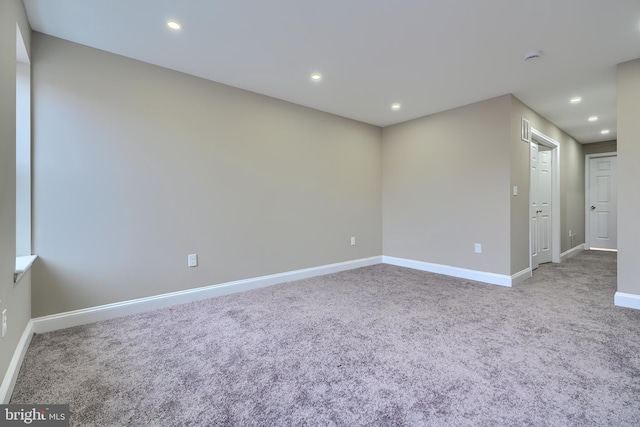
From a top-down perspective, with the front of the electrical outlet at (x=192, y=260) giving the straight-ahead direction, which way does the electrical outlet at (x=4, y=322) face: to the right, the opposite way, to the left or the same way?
to the left

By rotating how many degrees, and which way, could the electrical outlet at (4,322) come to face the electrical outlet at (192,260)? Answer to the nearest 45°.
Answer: approximately 45° to its left

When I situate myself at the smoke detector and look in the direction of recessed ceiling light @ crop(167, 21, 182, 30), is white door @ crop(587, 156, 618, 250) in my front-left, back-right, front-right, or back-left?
back-right

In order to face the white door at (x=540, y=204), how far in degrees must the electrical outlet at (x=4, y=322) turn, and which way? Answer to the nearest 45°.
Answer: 0° — it already faces it

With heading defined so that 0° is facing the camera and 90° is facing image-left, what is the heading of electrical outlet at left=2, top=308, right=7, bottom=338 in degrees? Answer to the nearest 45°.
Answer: approximately 270°

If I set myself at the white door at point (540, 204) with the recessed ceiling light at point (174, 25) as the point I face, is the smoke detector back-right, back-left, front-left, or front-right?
front-left

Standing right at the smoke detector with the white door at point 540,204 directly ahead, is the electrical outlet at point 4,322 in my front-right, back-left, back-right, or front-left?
back-left

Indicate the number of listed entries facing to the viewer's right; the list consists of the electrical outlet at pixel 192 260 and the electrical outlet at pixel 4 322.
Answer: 1

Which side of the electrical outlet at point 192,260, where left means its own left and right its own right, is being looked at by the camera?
front

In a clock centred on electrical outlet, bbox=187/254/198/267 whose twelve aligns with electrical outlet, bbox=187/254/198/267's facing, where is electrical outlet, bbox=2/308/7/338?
electrical outlet, bbox=2/308/7/338 is roughly at 1 o'clock from electrical outlet, bbox=187/254/198/267.

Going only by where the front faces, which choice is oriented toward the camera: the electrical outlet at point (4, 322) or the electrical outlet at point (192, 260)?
the electrical outlet at point (192, 260)

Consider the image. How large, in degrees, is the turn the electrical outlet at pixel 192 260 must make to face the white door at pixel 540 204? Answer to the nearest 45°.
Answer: approximately 90° to its left

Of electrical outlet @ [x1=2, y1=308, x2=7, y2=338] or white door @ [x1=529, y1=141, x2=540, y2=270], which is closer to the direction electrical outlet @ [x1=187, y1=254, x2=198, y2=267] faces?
the electrical outlet
